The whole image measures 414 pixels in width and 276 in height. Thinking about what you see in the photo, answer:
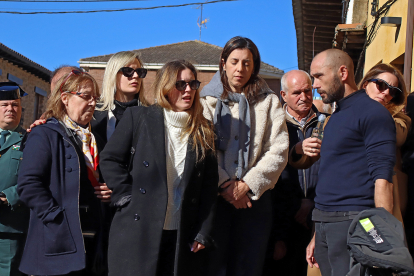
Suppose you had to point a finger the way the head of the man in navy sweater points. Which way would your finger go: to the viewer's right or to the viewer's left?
to the viewer's left

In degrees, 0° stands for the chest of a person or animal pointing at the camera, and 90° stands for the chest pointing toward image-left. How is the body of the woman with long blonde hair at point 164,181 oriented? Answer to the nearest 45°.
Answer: approximately 315°

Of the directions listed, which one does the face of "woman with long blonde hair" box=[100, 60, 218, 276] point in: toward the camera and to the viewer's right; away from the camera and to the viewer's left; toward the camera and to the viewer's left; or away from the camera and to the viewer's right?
toward the camera and to the viewer's right

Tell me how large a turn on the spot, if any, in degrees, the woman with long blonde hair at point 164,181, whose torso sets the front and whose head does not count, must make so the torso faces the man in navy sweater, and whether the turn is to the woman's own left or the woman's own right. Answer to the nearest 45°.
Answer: approximately 45° to the woman's own left

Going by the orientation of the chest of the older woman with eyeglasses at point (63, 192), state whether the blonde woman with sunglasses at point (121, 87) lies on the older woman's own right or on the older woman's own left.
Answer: on the older woman's own left

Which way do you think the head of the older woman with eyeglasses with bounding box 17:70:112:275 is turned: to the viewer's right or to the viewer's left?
to the viewer's right
